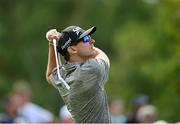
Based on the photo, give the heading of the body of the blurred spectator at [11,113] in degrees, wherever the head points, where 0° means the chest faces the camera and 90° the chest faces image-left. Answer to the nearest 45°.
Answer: approximately 315°

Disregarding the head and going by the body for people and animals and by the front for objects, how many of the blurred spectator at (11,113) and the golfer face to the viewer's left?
0

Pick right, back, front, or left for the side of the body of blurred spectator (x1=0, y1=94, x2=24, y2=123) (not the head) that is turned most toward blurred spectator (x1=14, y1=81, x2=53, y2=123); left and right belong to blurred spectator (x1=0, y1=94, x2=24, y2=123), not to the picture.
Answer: left

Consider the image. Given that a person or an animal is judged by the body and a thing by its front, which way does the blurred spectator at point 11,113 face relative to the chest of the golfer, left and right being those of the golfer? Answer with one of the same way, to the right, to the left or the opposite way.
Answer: to the right

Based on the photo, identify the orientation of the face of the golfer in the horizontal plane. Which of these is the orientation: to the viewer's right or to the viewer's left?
to the viewer's right

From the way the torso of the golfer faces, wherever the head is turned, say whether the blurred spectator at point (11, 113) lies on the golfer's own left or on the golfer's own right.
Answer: on the golfer's own left
